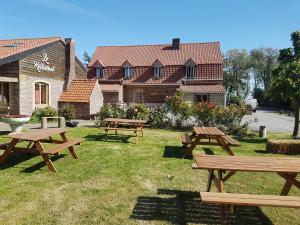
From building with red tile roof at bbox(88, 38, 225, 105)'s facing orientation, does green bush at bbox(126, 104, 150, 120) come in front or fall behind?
in front

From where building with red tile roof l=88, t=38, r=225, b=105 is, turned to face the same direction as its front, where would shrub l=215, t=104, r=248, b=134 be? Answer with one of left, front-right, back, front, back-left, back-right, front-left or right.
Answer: front

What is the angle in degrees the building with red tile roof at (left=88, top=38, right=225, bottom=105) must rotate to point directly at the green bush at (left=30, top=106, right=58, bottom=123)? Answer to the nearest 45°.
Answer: approximately 45° to its right

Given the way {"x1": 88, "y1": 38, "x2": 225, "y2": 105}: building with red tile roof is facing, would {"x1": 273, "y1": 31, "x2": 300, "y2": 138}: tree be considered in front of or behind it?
in front

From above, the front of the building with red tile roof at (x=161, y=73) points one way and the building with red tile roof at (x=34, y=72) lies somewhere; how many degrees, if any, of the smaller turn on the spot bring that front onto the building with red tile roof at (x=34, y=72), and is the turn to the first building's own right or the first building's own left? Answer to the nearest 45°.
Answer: approximately 45° to the first building's own right

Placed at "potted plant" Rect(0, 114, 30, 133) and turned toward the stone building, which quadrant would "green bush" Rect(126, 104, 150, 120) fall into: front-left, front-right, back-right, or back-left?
front-right

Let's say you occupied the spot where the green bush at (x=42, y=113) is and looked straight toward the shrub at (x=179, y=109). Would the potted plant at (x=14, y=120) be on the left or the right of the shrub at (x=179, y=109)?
right

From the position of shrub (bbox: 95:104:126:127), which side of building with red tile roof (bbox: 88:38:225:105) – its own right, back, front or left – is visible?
front

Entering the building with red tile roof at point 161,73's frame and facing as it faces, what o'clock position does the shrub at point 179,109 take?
The shrub is roughly at 12 o'clock from the building with red tile roof.

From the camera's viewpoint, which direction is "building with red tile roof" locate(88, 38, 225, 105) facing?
toward the camera

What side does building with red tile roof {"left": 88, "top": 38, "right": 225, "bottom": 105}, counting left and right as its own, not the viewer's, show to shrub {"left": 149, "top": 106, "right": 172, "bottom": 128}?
front

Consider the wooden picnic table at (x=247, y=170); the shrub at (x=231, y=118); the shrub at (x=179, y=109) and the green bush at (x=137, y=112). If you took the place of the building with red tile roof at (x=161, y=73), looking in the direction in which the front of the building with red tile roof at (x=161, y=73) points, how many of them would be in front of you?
4

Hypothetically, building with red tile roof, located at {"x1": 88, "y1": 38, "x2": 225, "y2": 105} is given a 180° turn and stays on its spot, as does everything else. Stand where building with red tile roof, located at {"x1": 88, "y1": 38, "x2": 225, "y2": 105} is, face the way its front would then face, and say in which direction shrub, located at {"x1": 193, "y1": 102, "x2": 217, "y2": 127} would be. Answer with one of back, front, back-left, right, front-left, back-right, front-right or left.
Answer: back

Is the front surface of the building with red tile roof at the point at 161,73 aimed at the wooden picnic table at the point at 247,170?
yes
